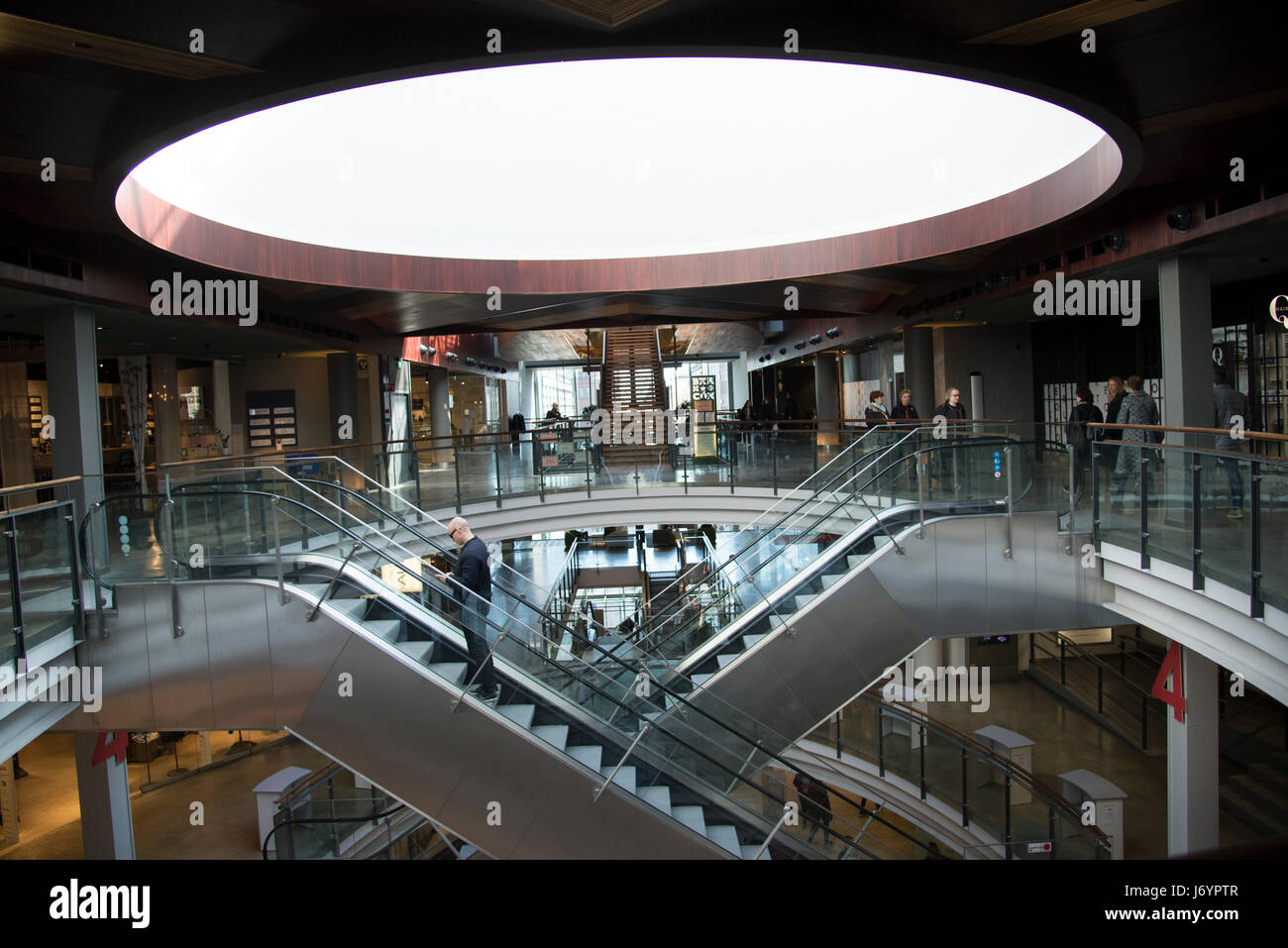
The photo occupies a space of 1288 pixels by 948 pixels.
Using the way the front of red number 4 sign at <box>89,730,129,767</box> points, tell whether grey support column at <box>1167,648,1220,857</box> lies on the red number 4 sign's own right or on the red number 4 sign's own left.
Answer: on the red number 4 sign's own left

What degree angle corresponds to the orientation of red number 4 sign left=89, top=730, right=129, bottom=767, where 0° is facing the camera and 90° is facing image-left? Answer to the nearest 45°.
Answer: approximately 0°

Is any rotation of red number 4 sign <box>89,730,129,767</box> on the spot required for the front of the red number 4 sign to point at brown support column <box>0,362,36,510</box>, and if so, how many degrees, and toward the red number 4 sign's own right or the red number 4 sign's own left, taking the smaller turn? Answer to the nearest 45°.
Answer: approximately 180°

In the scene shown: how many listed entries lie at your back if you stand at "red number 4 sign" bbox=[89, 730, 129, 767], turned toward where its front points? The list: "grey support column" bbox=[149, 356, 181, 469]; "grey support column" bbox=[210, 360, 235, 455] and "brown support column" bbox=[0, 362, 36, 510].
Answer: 3

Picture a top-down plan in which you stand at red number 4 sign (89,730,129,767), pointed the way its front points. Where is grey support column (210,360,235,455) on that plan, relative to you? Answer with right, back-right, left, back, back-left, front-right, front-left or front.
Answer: back

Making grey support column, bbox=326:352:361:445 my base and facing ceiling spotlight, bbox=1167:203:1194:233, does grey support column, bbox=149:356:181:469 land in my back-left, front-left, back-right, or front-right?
back-right

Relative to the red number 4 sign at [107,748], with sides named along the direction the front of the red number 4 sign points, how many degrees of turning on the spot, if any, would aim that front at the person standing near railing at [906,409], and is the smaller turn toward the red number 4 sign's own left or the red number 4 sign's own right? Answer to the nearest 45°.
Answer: approximately 90° to the red number 4 sign's own left

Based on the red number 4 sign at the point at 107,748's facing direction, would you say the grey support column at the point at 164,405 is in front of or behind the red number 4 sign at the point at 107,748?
behind

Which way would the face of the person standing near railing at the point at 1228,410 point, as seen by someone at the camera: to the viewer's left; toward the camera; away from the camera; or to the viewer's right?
to the viewer's left

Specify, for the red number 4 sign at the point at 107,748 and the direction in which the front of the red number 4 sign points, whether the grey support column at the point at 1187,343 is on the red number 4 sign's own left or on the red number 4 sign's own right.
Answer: on the red number 4 sign's own left
